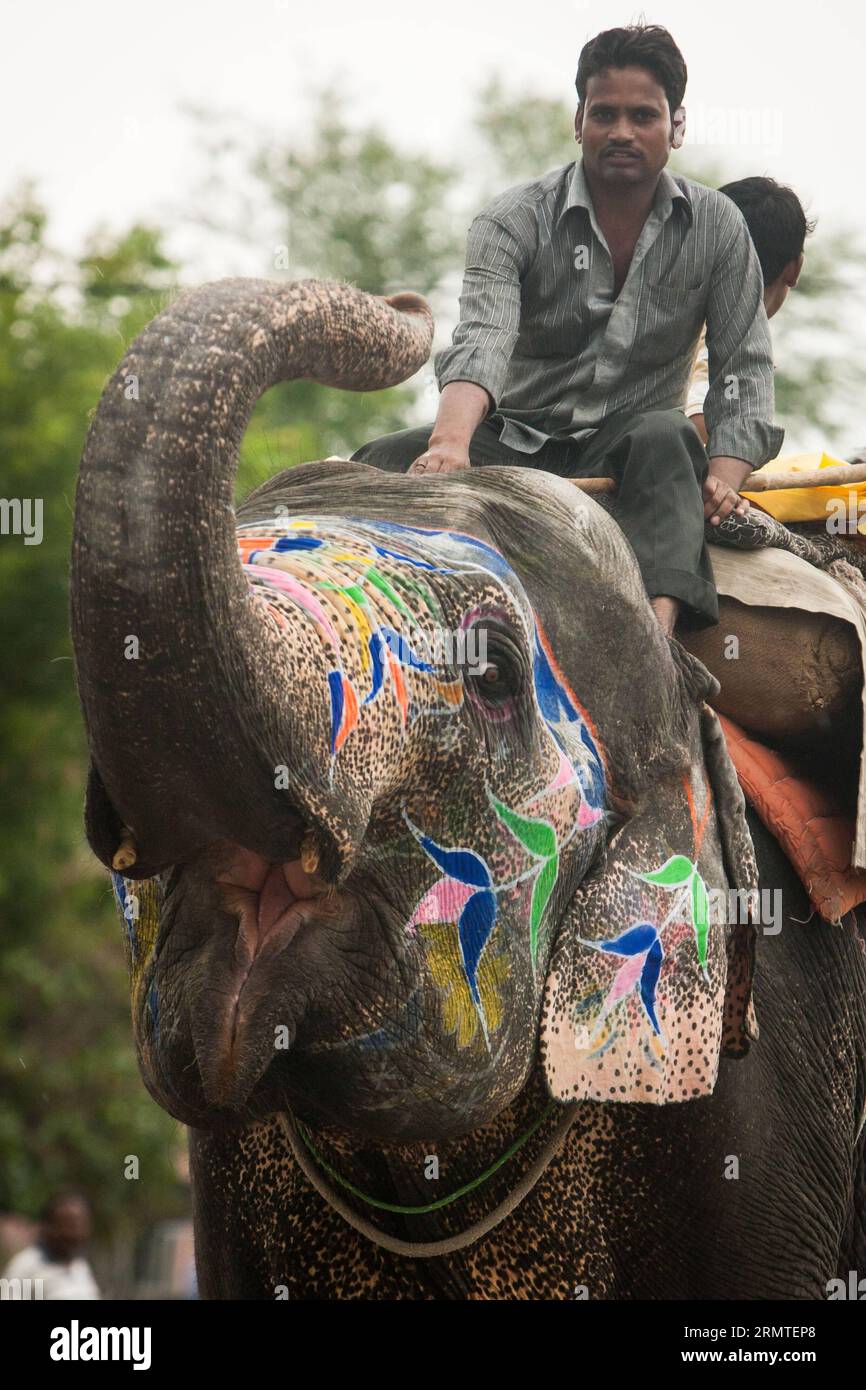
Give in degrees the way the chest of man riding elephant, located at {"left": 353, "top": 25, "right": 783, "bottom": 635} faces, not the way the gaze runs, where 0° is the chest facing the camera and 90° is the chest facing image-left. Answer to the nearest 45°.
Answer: approximately 0°
